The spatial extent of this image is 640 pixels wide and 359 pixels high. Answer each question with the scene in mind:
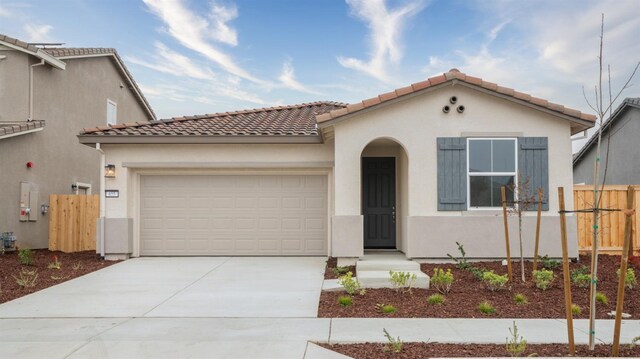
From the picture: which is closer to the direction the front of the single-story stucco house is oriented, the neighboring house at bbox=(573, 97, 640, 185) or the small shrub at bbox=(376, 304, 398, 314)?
the small shrub

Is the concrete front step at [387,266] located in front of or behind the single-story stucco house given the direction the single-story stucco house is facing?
in front

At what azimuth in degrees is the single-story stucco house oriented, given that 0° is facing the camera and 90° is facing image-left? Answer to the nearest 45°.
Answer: approximately 0°

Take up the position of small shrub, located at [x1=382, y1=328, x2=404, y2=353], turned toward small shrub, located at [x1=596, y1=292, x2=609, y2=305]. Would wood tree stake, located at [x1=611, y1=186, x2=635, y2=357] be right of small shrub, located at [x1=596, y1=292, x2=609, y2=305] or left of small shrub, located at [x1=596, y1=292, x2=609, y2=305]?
right

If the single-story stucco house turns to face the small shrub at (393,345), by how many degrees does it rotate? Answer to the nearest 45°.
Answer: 0° — it already faces it

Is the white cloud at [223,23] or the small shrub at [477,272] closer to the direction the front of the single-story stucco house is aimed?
the small shrub

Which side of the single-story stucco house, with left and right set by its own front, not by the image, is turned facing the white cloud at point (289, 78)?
back

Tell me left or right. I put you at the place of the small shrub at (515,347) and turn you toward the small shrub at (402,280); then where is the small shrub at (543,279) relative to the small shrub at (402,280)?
right

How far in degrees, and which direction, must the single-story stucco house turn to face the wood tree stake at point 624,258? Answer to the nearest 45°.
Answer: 0° — it already faces it
